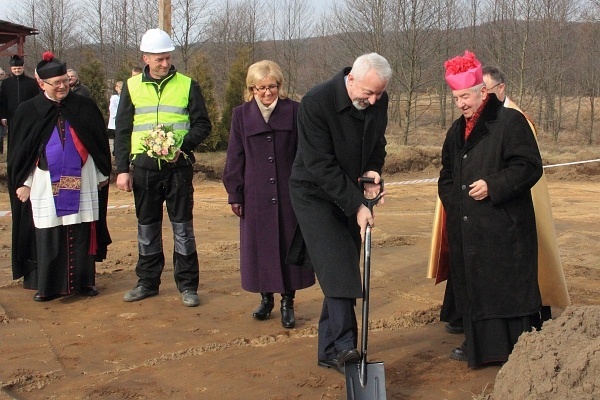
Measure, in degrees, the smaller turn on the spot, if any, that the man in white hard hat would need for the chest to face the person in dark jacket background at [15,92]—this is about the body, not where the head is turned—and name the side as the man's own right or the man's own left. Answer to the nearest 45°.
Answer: approximately 180°

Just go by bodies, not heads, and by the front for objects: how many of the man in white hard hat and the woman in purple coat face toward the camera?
2

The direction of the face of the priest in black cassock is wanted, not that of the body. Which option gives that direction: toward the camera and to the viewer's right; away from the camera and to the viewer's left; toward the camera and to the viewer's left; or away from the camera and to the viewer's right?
toward the camera and to the viewer's right

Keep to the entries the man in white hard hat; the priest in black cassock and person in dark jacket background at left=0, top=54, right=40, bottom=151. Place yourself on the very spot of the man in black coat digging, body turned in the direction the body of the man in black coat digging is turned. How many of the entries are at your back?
3

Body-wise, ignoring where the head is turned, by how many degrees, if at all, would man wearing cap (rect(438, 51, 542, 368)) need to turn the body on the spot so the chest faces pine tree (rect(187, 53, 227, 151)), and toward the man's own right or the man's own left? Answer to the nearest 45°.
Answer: approximately 90° to the man's own right

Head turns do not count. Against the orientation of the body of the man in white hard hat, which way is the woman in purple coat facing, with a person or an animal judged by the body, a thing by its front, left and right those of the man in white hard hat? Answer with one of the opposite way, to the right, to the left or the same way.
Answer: the same way

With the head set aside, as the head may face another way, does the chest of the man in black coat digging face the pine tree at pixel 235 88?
no

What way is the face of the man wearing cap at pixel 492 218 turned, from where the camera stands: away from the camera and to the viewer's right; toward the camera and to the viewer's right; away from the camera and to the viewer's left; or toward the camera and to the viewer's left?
toward the camera and to the viewer's left

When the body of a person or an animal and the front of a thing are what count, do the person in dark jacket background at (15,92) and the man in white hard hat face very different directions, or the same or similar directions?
same or similar directions

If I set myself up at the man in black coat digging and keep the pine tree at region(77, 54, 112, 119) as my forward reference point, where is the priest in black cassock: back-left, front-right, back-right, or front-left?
front-left

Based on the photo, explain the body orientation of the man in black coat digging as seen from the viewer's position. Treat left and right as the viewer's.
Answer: facing the viewer and to the right of the viewer

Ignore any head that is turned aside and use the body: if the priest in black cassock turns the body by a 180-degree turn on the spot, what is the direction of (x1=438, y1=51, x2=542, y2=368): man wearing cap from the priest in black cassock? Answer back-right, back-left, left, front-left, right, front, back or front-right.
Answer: back-right

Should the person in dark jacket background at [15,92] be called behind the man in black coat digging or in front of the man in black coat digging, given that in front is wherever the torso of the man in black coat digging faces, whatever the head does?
behind

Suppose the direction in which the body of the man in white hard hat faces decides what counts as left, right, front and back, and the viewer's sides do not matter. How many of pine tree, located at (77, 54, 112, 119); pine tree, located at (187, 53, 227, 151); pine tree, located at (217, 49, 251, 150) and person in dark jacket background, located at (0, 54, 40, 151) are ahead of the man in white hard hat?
0

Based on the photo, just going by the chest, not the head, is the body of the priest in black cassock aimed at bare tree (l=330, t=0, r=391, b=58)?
no

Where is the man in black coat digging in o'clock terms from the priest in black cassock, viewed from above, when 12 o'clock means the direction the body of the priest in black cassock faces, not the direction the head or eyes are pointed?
The man in black coat digging is roughly at 11 o'clock from the priest in black cassock.

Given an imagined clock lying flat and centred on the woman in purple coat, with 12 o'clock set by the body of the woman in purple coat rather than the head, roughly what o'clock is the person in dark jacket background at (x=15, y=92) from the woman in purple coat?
The person in dark jacket background is roughly at 5 o'clock from the woman in purple coat.

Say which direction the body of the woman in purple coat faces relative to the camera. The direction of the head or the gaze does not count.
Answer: toward the camera

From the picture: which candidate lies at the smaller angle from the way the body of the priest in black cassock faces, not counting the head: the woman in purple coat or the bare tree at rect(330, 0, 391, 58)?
the woman in purple coat

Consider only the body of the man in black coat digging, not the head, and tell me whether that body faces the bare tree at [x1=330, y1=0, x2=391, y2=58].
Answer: no

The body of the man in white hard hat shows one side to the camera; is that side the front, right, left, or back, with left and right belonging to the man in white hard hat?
front
